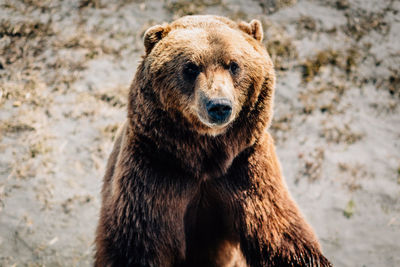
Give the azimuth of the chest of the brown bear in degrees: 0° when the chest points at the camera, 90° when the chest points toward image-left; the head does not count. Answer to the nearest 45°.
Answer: approximately 0°
